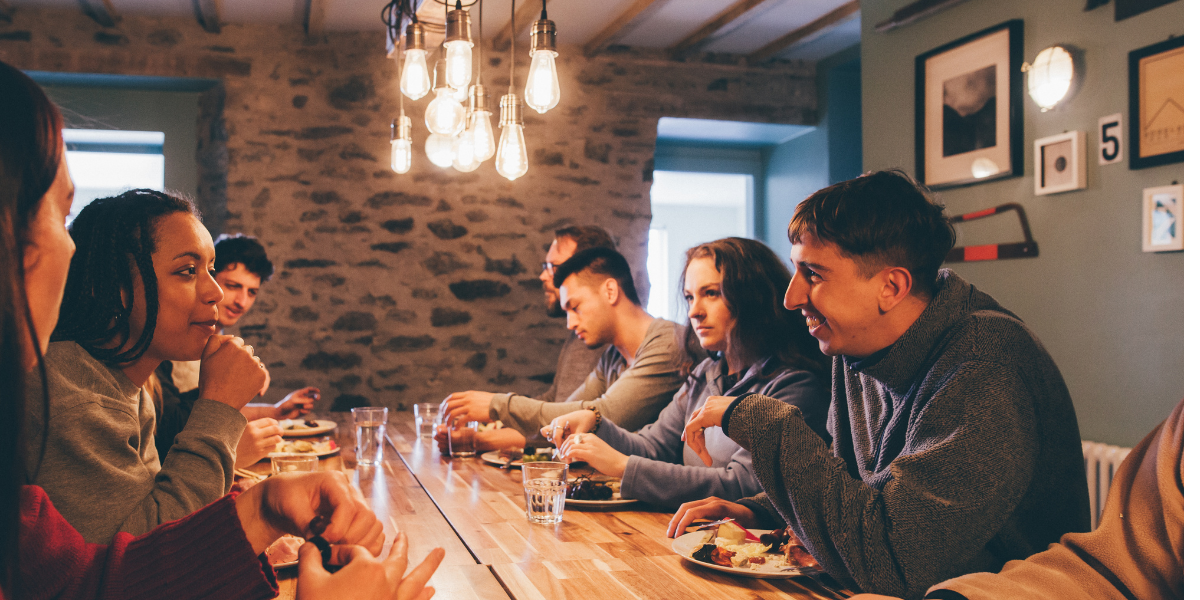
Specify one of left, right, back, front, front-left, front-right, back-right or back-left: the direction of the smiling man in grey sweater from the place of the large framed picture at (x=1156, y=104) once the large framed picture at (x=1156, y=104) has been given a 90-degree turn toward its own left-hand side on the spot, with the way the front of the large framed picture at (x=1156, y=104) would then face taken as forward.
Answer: front-right

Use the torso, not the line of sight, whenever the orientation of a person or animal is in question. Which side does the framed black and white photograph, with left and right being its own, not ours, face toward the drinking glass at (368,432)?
front

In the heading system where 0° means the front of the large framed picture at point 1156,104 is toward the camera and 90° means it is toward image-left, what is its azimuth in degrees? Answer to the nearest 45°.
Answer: approximately 45°

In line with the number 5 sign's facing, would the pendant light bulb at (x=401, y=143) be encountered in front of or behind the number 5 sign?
in front

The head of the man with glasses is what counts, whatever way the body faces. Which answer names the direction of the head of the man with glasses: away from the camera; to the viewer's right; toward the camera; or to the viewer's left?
to the viewer's left

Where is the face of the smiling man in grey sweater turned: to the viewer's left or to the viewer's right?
to the viewer's left

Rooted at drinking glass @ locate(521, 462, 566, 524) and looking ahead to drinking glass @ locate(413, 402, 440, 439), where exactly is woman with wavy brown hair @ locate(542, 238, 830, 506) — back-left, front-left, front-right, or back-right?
front-right

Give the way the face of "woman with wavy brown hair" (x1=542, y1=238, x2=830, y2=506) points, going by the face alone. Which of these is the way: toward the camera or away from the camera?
toward the camera

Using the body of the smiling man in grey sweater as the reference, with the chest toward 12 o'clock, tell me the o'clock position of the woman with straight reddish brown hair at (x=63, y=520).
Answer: The woman with straight reddish brown hair is roughly at 11 o'clock from the smiling man in grey sweater.

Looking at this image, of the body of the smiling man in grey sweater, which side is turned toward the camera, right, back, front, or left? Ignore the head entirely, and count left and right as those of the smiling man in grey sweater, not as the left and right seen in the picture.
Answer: left

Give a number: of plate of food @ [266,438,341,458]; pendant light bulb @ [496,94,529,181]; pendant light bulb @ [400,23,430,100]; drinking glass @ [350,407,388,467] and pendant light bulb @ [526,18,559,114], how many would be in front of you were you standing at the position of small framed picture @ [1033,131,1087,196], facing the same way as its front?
5

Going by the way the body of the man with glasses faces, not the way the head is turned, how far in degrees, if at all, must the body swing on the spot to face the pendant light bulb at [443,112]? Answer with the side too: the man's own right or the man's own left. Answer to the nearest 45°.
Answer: approximately 90° to the man's own left

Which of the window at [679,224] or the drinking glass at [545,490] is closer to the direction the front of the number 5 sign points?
the drinking glass

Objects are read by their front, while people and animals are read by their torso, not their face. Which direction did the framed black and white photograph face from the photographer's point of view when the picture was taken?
facing the viewer and to the left of the viewer

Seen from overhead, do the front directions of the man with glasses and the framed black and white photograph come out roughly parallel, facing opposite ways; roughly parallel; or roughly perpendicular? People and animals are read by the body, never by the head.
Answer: roughly parallel

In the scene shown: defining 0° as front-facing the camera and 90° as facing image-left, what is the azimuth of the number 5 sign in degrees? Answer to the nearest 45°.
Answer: approximately 45°

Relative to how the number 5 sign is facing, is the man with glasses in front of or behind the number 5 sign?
in front
